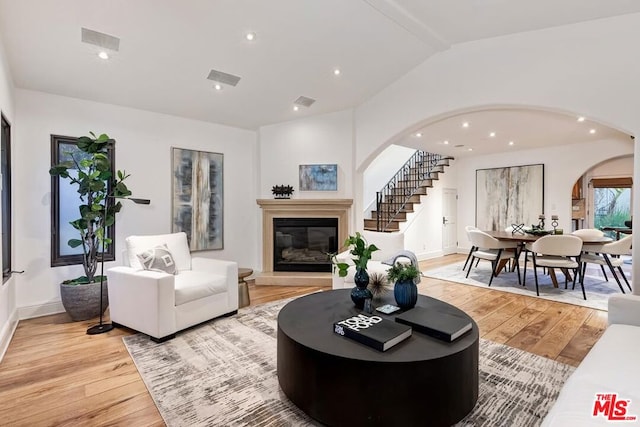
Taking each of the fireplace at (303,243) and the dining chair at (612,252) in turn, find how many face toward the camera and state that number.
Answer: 1

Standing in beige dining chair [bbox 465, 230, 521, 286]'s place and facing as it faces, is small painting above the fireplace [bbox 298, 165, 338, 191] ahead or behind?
behind

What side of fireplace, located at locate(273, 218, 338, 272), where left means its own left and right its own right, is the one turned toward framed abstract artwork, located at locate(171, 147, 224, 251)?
right

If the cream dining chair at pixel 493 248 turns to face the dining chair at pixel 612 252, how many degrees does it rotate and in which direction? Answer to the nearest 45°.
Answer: approximately 45° to its right

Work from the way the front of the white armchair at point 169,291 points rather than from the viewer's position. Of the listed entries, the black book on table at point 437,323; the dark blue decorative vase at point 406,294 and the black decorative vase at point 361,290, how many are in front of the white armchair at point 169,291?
3

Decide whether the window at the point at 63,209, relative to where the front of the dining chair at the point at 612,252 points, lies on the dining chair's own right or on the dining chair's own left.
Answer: on the dining chair's own left

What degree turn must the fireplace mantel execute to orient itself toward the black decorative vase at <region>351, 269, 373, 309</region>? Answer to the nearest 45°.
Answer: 0° — it already faces it

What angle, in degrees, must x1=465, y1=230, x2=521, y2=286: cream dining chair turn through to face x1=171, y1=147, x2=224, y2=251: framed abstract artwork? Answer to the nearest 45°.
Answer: approximately 180°

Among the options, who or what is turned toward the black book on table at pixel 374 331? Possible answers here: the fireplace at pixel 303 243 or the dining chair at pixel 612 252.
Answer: the fireplace

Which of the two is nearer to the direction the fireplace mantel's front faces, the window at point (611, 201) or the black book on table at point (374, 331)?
the black book on table

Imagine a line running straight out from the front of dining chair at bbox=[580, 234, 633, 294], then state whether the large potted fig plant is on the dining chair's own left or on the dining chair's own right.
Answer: on the dining chair's own left

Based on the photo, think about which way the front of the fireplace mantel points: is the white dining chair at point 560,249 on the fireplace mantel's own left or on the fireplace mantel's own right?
on the fireplace mantel's own left

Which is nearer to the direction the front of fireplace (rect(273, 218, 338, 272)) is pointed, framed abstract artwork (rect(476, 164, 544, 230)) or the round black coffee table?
the round black coffee table
